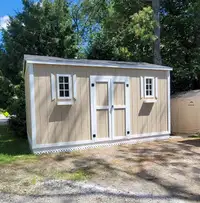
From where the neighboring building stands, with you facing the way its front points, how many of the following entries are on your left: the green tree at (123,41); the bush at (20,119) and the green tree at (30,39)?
0

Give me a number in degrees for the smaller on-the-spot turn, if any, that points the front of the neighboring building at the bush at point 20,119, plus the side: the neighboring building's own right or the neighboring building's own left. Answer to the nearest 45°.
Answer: approximately 90° to the neighboring building's own right

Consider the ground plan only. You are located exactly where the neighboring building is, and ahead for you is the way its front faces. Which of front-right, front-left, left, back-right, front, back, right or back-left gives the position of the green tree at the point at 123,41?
back-right

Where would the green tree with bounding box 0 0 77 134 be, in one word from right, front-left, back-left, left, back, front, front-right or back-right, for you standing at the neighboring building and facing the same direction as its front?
right

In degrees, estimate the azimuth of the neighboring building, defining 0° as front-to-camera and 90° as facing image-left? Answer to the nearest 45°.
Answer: approximately 0°

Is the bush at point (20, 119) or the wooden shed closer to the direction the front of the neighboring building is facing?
the wooden shed

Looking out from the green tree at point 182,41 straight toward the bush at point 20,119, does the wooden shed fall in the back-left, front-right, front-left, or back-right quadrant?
front-left

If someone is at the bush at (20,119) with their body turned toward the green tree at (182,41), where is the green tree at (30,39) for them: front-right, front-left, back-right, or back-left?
front-left

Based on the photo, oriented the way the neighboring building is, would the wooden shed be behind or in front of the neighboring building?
in front

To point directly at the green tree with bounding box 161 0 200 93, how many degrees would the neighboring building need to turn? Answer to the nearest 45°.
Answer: approximately 180°
